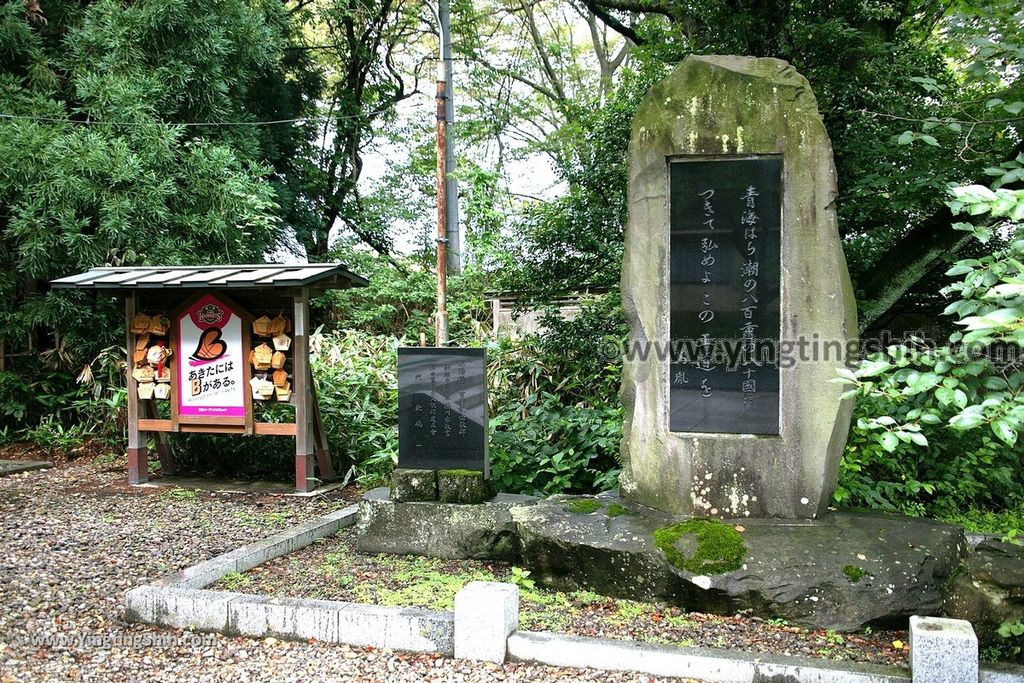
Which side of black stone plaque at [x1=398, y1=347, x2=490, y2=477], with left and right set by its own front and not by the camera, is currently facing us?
front

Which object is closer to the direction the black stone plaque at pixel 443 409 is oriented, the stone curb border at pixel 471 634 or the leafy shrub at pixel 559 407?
the stone curb border

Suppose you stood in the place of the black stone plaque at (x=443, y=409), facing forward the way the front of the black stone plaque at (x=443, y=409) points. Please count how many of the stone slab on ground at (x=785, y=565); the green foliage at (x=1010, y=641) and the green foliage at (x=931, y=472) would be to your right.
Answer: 0

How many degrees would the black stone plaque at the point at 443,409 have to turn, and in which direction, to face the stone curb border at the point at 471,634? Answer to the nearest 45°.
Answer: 0° — it already faces it

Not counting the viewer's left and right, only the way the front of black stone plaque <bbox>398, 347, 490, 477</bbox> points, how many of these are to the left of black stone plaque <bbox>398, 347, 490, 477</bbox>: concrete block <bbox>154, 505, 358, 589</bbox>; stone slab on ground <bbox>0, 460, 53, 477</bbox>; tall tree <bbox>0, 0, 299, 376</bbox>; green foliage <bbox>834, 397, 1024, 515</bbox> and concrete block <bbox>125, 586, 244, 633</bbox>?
1

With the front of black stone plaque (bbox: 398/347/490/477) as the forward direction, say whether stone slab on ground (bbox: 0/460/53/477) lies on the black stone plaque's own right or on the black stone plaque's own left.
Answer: on the black stone plaque's own right

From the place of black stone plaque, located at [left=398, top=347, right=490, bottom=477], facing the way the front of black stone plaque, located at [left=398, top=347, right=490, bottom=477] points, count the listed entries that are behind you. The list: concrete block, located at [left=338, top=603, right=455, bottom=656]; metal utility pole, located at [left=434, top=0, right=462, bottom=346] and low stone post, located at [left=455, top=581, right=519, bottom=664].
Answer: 1

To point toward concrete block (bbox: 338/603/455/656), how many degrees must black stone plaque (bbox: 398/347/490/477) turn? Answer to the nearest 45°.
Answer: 0° — it already faces it

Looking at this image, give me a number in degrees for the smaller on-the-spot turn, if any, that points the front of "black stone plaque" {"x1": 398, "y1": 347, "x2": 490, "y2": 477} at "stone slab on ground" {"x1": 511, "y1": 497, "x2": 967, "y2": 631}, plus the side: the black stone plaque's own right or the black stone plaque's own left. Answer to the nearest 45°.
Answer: approximately 45° to the black stone plaque's own left

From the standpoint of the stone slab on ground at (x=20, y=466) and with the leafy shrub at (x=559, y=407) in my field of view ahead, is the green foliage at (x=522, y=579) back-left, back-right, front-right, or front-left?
front-right

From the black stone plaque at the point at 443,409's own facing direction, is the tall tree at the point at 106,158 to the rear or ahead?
to the rear

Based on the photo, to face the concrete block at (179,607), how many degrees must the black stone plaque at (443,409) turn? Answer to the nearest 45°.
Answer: approximately 45° to its right

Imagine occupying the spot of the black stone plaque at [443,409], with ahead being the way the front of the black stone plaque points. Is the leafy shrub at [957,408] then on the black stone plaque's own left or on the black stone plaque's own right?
on the black stone plaque's own left

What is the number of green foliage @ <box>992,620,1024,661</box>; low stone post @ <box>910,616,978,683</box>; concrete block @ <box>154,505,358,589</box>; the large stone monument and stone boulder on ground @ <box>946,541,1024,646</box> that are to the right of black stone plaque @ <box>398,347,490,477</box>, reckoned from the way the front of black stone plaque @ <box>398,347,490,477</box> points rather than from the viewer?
1

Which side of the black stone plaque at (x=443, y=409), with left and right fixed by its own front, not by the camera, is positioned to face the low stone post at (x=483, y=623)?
front
